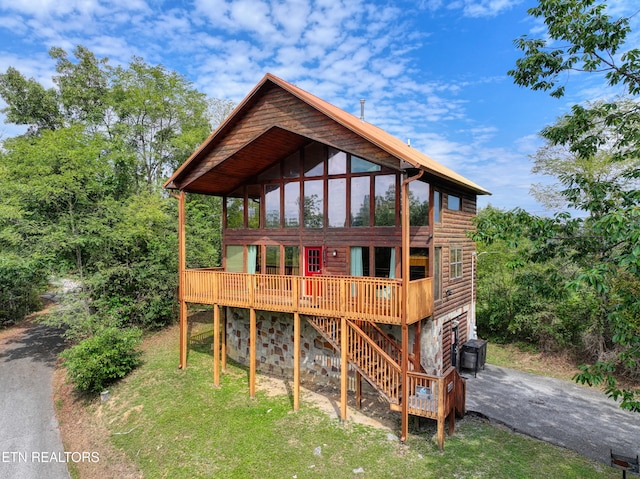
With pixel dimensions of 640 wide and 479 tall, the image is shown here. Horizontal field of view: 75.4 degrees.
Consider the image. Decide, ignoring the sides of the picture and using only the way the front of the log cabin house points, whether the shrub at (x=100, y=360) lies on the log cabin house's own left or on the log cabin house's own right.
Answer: on the log cabin house's own right

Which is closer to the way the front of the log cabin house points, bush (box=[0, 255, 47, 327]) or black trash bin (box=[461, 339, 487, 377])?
the bush

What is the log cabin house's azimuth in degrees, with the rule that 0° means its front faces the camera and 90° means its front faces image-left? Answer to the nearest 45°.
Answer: approximately 45°

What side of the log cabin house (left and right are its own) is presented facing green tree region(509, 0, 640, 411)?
left

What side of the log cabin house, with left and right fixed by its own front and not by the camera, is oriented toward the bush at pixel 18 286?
right

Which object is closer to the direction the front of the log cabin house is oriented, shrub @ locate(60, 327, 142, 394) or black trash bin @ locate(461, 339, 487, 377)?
the shrub
